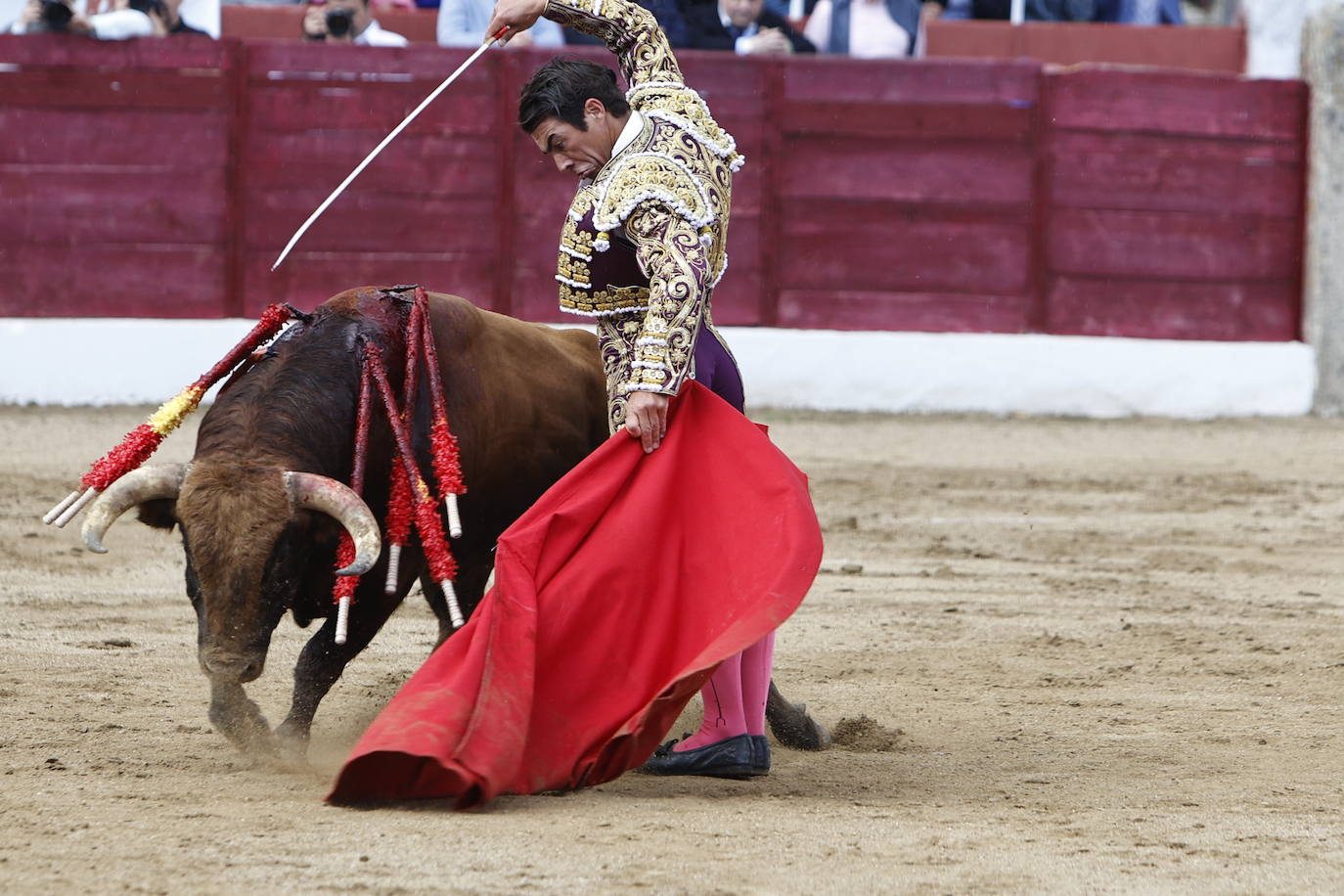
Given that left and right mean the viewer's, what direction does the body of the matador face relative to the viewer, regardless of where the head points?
facing to the left of the viewer

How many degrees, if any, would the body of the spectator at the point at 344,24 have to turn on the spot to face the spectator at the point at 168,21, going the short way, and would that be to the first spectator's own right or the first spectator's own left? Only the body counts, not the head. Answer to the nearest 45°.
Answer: approximately 90° to the first spectator's own right

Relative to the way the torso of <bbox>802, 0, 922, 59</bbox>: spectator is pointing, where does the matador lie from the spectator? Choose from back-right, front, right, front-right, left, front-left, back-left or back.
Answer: front

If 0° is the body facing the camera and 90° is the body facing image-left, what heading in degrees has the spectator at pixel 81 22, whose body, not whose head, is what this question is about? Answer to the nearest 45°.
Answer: approximately 0°

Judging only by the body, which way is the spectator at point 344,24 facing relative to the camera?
toward the camera

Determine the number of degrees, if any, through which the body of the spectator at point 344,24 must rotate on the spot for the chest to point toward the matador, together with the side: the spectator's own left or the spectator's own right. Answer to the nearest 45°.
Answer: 0° — they already face them

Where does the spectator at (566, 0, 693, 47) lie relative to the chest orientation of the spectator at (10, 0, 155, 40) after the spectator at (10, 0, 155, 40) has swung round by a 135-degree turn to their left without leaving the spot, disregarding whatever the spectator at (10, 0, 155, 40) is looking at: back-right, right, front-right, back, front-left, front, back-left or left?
front-right

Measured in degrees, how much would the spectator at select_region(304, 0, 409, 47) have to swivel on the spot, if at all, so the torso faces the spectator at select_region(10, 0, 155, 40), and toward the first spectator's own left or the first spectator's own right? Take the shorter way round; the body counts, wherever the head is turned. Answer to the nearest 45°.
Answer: approximately 90° to the first spectator's own right

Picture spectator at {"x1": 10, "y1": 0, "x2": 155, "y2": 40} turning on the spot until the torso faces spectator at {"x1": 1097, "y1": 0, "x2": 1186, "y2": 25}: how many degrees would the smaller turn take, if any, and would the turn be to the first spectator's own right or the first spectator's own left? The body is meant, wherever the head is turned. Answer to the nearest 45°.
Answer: approximately 90° to the first spectator's own left

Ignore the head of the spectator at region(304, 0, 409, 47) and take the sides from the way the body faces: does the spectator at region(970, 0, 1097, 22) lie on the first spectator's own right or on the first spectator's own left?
on the first spectator's own left

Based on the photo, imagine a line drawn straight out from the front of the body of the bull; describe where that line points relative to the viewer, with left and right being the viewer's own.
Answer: facing the viewer and to the left of the viewer

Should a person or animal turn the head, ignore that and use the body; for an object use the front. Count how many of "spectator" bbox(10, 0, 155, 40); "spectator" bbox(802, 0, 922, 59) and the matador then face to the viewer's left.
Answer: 1
